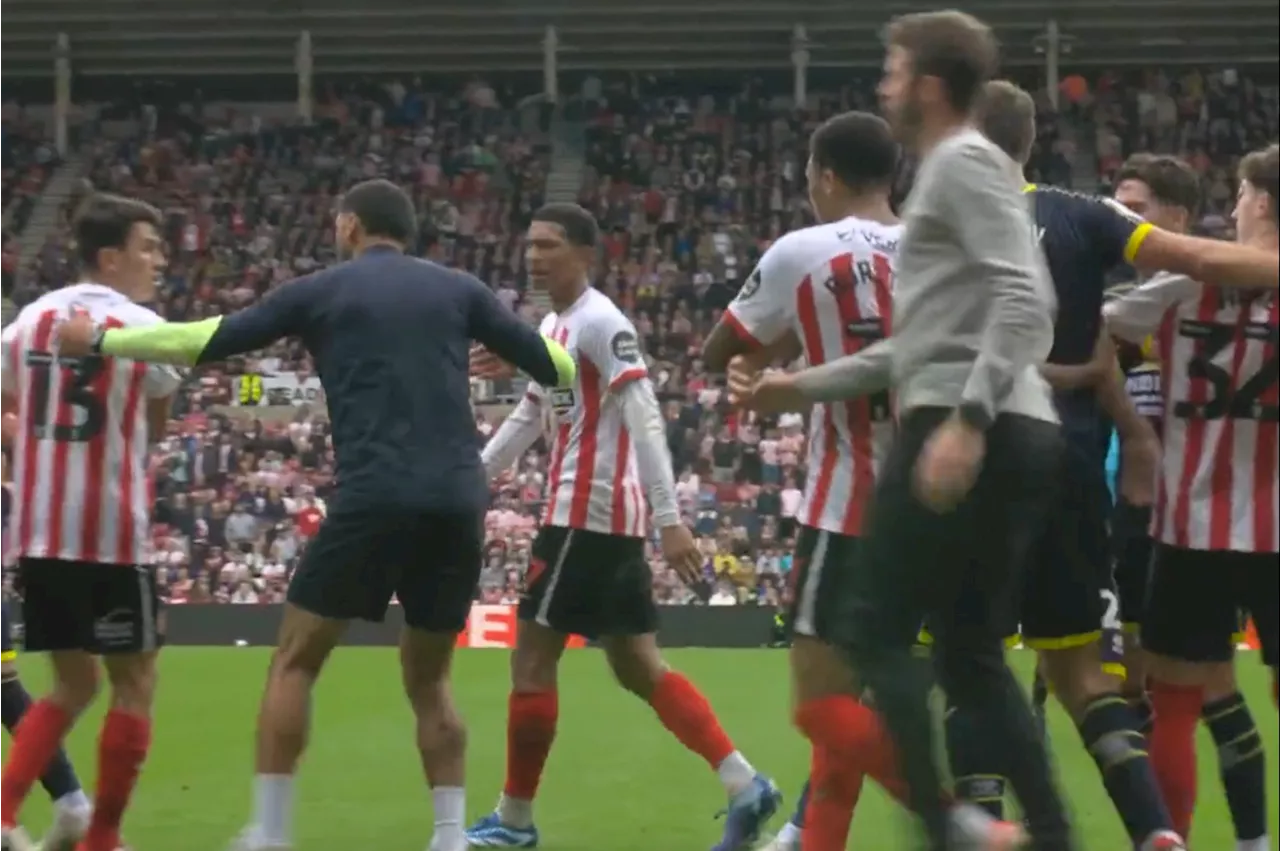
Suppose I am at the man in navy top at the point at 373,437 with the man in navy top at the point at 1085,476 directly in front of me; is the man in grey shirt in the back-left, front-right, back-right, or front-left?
front-right

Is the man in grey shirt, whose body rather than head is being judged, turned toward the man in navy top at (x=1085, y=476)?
no

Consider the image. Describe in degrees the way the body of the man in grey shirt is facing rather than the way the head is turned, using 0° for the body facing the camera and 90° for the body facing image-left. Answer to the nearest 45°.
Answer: approximately 90°

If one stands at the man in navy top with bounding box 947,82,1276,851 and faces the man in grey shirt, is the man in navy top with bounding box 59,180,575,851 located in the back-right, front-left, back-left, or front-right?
front-right

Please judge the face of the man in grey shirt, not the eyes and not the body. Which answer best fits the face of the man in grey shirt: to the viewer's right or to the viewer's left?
to the viewer's left

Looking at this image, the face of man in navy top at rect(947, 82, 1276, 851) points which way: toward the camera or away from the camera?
away from the camera

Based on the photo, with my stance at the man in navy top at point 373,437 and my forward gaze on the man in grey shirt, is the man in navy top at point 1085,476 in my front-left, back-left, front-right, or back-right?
front-left

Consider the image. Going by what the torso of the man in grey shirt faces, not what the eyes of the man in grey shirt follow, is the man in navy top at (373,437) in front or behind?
in front
